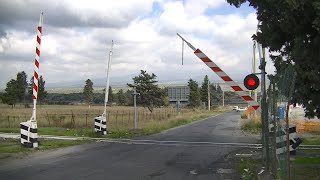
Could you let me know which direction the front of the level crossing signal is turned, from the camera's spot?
facing the viewer
